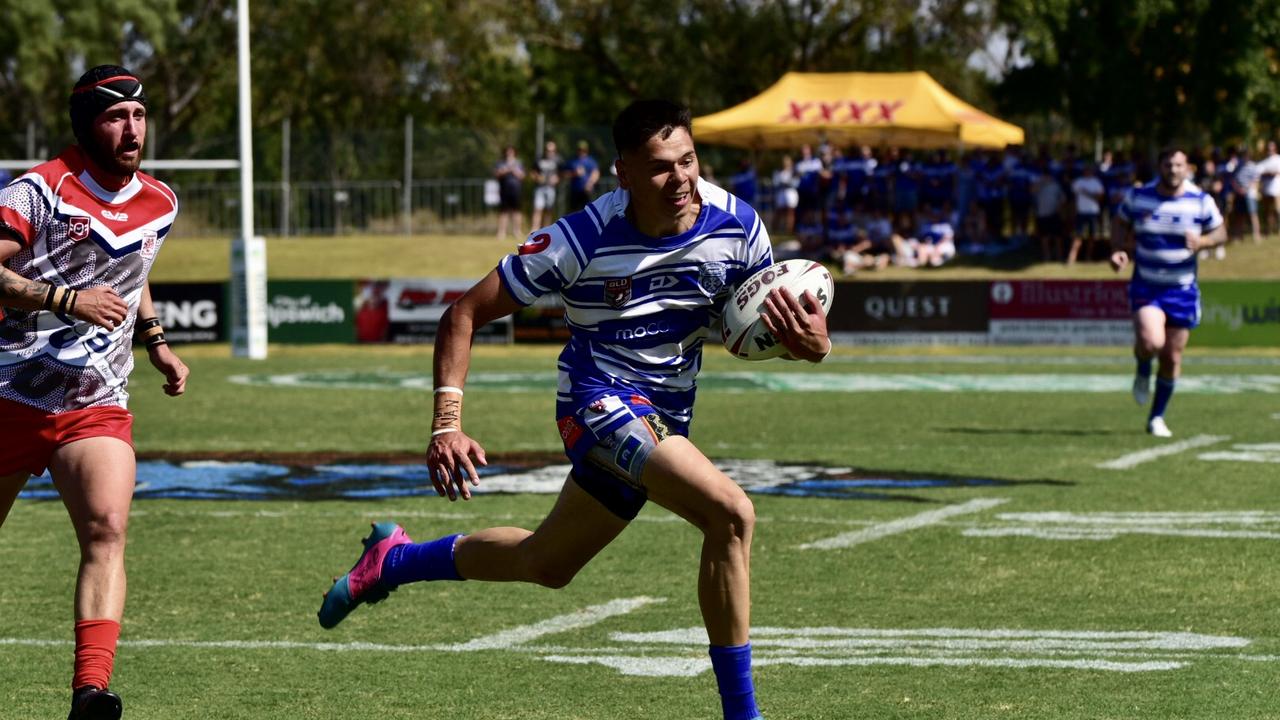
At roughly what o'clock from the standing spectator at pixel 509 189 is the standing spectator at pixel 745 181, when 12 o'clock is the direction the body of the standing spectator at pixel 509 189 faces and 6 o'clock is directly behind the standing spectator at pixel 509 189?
the standing spectator at pixel 745 181 is roughly at 10 o'clock from the standing spectator at pixel 509 189.

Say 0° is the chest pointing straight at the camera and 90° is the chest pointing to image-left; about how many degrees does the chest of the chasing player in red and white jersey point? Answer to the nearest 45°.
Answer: approximately 315°

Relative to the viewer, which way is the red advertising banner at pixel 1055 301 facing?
toward the camera

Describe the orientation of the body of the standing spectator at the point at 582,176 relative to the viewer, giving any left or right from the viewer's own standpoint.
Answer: facing the viewer

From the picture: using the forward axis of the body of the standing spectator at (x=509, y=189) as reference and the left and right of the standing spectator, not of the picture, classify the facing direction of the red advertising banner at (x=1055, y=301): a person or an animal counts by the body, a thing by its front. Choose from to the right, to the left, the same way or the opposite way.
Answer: the same way

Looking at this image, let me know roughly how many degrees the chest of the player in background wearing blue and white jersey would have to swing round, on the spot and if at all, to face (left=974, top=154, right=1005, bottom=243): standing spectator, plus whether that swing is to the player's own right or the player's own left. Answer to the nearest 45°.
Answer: approximately 180°

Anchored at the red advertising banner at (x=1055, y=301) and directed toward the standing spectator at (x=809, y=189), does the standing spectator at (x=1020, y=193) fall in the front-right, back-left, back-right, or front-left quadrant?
front-right

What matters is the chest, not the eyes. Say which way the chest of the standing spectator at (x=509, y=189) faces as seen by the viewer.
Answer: toward the camera

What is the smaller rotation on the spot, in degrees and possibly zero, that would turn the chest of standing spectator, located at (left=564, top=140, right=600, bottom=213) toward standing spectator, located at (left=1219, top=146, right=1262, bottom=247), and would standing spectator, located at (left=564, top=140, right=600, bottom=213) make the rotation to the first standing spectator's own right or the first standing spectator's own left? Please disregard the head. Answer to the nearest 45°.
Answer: approximately 90° to the first standing spectator's own left

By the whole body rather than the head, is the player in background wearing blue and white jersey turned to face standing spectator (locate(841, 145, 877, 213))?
no

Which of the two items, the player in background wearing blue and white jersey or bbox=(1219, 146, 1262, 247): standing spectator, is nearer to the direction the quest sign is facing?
the player in background wearing blue and white jersey

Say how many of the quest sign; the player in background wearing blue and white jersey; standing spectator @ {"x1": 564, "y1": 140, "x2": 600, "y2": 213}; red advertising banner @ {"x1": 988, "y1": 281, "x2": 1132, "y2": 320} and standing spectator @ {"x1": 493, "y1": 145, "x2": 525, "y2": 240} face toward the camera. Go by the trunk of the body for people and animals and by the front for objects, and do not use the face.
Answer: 5

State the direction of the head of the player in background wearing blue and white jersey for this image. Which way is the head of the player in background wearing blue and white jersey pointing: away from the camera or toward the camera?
toward the camera

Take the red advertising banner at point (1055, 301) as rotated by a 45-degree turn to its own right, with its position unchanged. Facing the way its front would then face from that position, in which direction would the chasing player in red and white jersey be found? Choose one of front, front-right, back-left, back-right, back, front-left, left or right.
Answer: front-left

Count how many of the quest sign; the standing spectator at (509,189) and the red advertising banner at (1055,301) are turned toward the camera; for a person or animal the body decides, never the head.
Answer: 3
